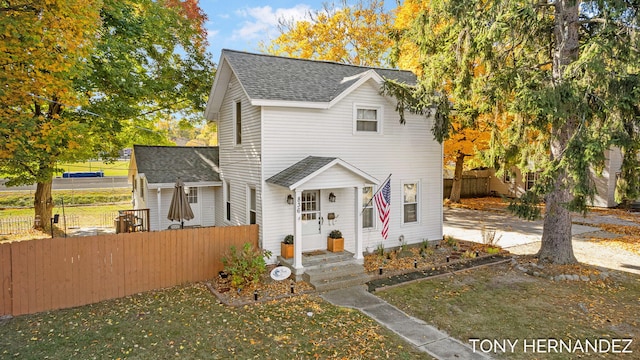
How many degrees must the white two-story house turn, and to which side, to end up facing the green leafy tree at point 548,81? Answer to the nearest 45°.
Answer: approximately 45° to its left

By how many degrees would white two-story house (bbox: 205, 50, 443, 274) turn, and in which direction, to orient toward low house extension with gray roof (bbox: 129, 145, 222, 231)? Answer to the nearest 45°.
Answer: approximately 180°

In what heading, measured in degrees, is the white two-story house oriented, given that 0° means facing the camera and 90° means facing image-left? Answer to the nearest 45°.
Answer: approximately 315°

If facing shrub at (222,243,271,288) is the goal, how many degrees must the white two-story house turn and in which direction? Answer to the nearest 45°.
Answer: approximately 90° to its right

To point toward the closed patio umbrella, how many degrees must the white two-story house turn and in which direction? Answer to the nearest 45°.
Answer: approximately 135° to its right

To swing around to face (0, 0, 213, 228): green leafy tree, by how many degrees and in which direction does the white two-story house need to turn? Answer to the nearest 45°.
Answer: approximately 135° to its right
